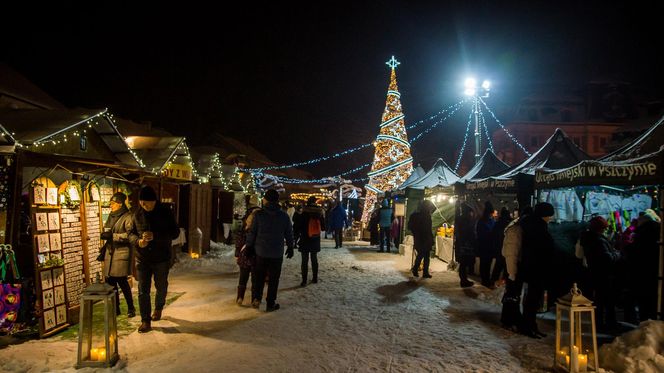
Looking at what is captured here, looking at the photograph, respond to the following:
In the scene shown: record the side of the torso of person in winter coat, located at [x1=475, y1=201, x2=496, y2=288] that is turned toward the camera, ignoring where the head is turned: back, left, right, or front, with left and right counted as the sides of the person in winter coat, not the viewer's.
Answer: right

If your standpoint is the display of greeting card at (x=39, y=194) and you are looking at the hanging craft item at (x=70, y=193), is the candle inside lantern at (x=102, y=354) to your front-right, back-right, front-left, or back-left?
back-right

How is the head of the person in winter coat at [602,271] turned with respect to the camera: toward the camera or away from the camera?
away from the camera

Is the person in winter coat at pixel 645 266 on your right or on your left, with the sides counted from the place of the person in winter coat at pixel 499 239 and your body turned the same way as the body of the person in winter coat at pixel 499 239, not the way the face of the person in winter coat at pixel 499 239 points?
on your right

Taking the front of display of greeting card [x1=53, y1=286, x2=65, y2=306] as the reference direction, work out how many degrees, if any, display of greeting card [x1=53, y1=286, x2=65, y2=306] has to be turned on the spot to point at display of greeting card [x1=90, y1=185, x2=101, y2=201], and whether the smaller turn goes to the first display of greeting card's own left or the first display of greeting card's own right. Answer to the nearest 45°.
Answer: approximately 135° to the first display of greeting card's own left

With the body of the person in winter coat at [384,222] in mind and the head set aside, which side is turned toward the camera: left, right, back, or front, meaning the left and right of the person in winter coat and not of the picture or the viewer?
back

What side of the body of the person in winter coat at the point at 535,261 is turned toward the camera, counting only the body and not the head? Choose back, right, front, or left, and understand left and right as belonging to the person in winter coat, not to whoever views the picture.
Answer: right

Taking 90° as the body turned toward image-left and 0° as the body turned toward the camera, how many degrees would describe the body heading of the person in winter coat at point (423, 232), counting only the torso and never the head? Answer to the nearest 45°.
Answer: approximately 270°

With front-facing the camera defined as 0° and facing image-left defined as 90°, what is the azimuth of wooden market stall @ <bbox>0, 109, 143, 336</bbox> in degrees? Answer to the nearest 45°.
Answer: approximately 315°

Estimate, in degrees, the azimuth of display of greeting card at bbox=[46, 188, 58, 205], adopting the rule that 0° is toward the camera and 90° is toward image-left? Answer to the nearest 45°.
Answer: approximately 315°
